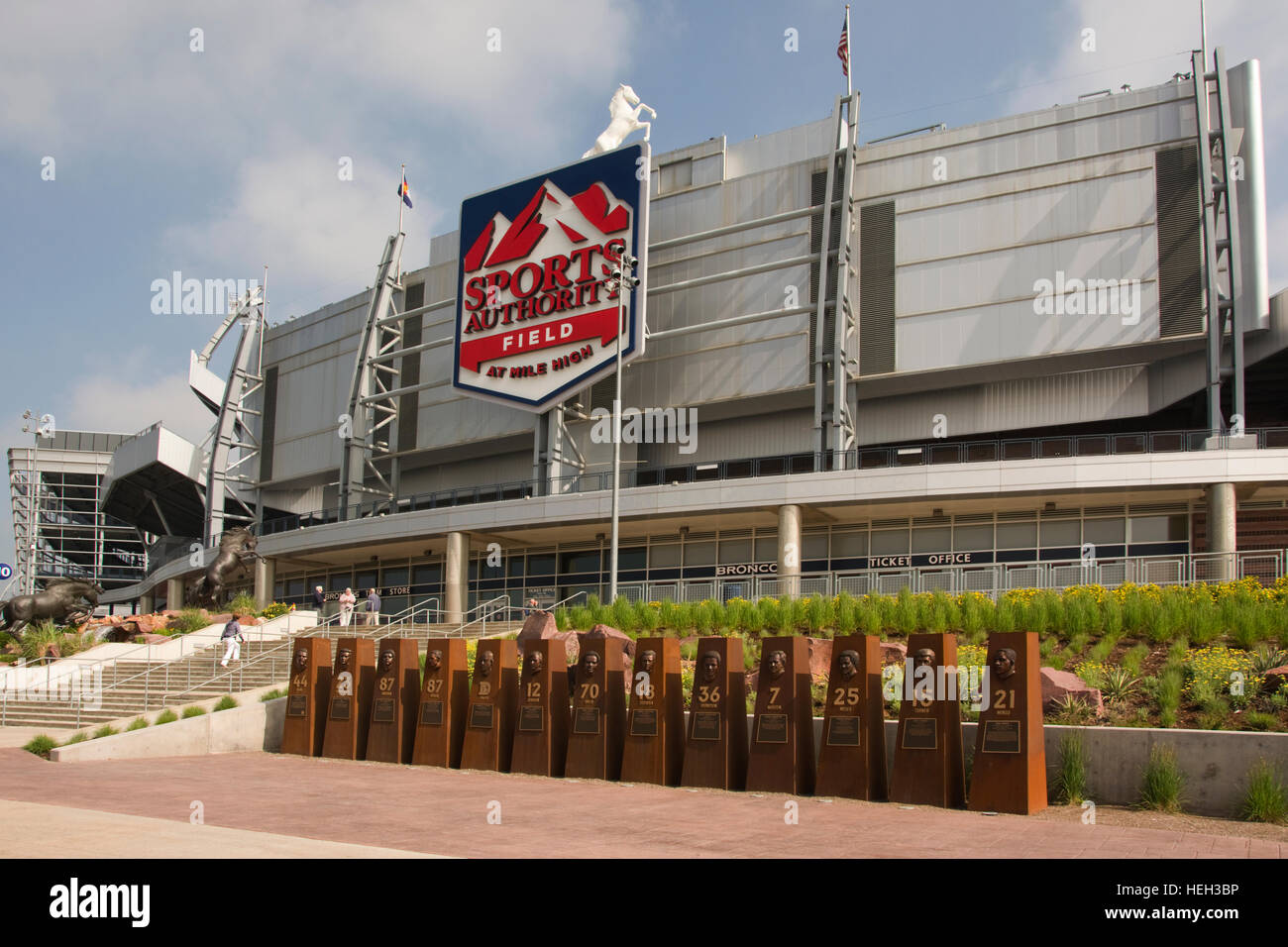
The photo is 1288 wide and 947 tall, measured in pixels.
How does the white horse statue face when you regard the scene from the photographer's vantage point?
facing to the right of the viewer

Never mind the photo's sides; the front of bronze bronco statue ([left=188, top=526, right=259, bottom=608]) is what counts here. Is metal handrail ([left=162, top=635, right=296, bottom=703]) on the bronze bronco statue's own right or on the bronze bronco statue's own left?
on the bronze bronco statue's own right

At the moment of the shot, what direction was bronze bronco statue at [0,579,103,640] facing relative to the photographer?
facing to the right of the viewer

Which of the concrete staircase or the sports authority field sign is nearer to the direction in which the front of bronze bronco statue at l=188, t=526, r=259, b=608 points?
the sports authority field sign

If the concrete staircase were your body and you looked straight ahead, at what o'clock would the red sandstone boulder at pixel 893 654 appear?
The red sandstone boulder is roughly at 9 o'clock from the concrete staircase.

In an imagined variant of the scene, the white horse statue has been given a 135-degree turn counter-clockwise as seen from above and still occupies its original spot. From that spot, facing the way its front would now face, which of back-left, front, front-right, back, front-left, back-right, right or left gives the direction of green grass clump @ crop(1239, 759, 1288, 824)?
back-left

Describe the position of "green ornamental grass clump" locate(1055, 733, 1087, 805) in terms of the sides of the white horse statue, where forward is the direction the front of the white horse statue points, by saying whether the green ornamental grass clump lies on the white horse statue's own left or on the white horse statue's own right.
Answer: on the white horse statue's own right

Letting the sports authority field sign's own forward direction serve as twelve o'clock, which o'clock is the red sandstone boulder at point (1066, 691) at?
The red sandstone boulder is roughly at 10 o'clock from the sports authority field sign.

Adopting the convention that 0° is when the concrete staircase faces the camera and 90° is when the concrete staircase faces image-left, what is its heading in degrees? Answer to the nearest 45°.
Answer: approximately 45°

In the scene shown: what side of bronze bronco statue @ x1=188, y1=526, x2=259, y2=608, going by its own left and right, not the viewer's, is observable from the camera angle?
right

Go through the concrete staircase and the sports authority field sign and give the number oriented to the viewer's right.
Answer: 0
